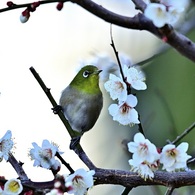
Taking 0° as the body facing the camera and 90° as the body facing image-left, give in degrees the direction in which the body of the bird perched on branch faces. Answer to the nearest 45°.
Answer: approximately 315°
